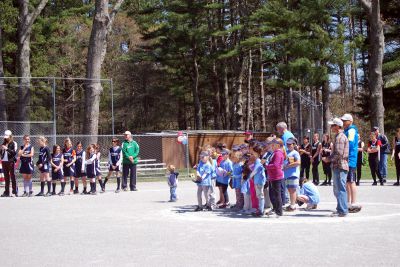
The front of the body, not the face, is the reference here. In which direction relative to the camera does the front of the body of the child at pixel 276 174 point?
to the viewer's left

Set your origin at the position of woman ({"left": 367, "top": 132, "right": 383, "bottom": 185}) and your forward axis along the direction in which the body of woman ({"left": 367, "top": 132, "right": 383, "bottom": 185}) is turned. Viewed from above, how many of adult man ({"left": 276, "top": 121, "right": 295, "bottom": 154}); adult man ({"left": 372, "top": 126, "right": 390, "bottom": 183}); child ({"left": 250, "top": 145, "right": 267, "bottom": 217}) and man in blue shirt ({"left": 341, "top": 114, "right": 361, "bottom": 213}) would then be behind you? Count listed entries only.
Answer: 1

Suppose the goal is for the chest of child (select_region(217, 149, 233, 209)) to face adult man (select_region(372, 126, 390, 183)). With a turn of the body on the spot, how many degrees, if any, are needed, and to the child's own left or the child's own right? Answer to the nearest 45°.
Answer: approximately 180°

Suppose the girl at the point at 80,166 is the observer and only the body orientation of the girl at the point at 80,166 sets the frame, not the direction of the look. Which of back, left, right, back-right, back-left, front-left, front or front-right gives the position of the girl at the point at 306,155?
left

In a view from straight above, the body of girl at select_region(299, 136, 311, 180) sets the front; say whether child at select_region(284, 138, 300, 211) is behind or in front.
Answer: in front

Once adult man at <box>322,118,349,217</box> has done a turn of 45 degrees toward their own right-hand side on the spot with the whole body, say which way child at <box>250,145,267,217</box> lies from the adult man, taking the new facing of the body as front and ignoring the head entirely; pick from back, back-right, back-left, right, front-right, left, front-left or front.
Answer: front-left

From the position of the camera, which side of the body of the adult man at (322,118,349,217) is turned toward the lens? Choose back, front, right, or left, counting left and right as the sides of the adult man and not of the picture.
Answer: left

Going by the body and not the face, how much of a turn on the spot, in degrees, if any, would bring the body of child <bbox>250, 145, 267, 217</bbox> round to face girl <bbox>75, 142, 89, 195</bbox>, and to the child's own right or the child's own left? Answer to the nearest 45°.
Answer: approximately 45° to the child's own right

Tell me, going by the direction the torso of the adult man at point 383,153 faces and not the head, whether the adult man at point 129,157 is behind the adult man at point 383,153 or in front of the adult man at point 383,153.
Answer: in front

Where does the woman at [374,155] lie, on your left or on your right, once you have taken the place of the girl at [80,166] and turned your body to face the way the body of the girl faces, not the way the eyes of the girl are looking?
on your left

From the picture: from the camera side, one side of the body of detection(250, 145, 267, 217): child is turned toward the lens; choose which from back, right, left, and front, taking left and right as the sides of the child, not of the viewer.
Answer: left

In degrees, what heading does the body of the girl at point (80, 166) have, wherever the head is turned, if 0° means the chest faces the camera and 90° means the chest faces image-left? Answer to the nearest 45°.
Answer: approximately 0°

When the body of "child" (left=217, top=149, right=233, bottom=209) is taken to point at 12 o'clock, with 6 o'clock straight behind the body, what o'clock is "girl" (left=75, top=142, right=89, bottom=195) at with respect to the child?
The girl is roughly at 3 o'clock from the child.
